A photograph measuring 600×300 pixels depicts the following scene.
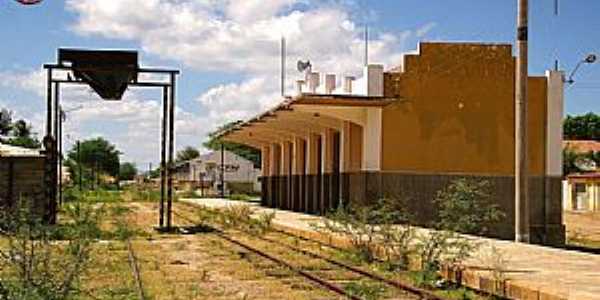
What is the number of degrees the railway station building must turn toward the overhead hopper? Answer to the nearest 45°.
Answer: approximately 45° to its left

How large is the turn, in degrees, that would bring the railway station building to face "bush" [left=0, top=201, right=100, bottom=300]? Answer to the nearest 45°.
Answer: approximately 90° to its left

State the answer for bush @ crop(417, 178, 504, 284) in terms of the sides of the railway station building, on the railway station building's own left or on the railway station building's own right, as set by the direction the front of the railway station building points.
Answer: on the railway station building's own left

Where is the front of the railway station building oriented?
to the viewer's left

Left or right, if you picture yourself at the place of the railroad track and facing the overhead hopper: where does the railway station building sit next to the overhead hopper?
right

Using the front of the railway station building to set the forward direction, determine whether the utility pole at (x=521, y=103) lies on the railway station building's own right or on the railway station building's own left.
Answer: on the railway station building's own left

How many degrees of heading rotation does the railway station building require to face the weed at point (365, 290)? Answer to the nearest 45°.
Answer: approximately 90° to its left
